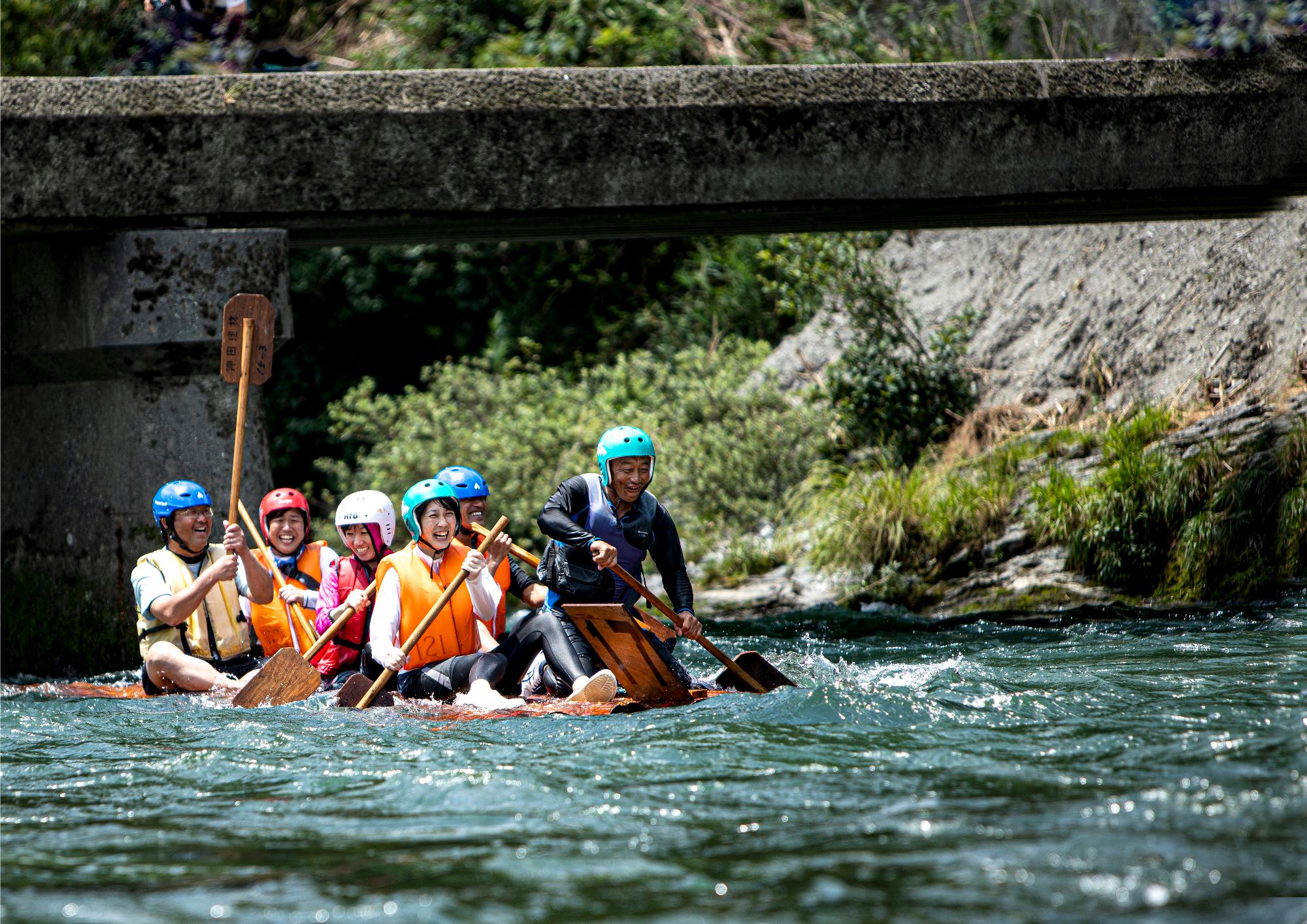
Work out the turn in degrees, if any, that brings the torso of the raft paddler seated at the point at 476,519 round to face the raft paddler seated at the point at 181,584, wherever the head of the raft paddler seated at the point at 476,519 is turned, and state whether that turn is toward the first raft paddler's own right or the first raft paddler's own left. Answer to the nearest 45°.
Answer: approximately 135° to the first raft paddler's own right

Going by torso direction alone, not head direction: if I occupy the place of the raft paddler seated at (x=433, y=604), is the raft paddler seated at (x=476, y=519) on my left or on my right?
on my left

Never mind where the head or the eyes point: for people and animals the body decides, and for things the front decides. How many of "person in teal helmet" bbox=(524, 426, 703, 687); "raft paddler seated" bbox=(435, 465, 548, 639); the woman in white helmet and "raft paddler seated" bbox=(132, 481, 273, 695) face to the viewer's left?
0

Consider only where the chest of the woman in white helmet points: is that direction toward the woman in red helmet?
no

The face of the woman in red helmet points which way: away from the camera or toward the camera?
toward the camera

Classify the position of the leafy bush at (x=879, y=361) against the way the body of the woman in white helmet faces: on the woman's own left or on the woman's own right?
on the woman's own left

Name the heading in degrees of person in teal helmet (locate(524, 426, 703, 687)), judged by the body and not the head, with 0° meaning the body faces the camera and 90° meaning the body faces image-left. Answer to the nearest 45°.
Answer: approximately 315°

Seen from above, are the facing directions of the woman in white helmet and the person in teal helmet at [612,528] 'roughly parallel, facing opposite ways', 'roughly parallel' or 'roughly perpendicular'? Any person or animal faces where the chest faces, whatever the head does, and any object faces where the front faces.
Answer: roughly parallel

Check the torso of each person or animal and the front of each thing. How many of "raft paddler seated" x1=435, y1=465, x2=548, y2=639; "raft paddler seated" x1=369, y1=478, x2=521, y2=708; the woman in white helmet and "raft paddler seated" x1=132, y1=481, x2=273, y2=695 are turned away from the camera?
0

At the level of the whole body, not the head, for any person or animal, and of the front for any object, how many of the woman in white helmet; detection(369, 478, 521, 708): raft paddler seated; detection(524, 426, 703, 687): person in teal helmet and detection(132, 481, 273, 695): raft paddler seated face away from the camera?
0

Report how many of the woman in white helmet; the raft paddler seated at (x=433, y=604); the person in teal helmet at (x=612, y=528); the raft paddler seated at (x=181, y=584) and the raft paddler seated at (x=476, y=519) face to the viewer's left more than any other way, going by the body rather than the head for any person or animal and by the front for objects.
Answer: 0

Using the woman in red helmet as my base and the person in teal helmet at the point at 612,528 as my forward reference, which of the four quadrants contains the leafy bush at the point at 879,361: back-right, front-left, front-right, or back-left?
front-left

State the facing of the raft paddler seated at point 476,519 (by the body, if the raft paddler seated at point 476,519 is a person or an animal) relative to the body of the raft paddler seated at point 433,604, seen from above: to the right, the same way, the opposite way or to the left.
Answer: the same way

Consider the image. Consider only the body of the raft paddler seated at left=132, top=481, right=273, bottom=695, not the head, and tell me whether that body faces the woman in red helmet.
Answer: no

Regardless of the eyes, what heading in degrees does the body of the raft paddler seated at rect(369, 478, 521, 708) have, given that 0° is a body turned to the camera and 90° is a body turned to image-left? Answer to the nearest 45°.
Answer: approximately 315°

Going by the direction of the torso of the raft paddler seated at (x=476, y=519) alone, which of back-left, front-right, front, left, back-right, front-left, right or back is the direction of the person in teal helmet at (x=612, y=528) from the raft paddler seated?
front

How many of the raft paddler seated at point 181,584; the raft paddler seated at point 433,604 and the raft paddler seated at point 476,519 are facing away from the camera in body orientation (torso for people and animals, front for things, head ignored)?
0
